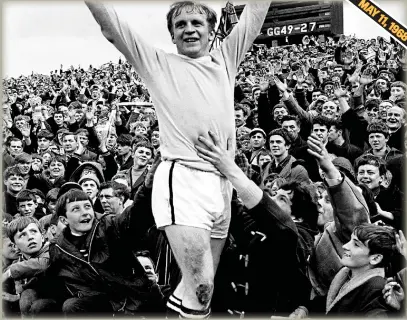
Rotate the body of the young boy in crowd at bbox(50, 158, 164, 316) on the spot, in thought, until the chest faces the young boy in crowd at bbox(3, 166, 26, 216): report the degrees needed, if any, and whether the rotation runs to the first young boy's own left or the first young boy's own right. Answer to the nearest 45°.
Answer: approximately 180°

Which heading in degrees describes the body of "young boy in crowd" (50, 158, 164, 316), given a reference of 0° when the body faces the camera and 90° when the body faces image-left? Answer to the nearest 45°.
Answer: approximately 315°

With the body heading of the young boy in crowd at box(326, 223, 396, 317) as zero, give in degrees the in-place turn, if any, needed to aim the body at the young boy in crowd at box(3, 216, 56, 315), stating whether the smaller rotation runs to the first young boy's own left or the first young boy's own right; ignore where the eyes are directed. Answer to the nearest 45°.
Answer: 0° — they already face them

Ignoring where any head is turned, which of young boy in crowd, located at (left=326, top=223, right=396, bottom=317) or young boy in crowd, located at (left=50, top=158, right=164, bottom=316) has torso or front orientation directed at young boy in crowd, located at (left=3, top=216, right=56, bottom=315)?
young boy in crowd, located at (left=326, top=223, right=396, bottom=317)

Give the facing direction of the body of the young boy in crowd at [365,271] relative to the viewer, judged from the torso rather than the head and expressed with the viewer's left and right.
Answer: facing to the left of the viewer

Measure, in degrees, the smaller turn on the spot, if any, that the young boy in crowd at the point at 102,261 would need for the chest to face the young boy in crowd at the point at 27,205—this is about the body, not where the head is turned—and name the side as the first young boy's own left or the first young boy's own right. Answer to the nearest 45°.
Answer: approximately 180°

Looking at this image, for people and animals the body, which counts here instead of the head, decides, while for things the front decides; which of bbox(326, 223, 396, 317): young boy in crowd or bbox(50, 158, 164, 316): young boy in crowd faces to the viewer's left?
bbox(326, 223, 396, 317): young boy in crowd

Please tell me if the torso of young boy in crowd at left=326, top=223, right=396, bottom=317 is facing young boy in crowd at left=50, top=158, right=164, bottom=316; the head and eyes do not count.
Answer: yes

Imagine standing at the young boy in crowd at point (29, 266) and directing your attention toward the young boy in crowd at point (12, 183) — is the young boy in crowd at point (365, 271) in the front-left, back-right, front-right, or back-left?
back-right

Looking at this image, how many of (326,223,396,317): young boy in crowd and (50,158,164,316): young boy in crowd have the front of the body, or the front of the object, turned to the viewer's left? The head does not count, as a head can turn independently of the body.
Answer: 1
